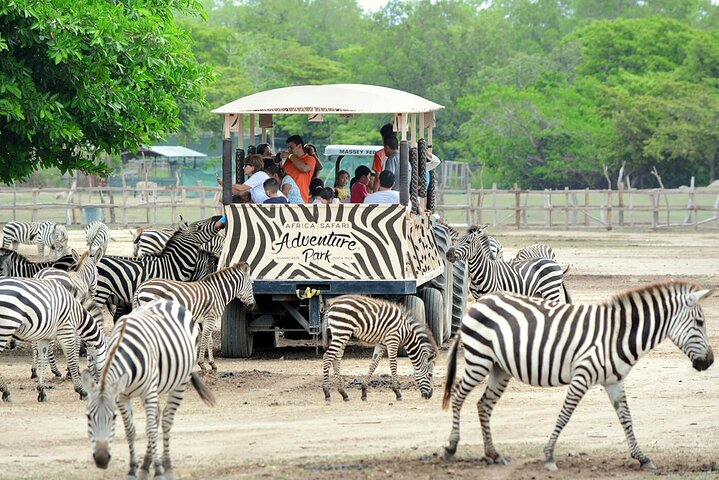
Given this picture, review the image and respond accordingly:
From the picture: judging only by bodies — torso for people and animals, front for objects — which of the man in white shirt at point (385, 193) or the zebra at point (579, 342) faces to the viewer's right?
the zebra

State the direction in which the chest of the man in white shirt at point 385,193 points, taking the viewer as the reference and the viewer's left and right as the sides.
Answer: facing away from the viewer

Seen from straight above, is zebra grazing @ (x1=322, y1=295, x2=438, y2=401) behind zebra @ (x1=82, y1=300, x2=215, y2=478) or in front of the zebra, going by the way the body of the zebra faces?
behind

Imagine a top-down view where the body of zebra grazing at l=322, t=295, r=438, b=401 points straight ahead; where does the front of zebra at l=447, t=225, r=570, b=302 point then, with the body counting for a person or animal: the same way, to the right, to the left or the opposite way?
the opposite way

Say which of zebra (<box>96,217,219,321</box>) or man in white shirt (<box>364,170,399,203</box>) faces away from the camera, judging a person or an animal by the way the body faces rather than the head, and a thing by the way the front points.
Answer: the man in white shirt

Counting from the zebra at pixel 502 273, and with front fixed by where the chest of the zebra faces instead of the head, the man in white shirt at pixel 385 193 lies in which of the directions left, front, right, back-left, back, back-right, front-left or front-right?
front-left

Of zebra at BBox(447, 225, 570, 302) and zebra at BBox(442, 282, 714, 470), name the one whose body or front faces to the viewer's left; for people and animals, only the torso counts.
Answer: zebra at BBox(447, 225, 570, 302)

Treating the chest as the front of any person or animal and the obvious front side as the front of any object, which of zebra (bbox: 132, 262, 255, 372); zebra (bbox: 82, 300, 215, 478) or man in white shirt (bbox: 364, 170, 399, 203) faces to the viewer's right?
zebra (bbox: 132, 262, 255, 372)

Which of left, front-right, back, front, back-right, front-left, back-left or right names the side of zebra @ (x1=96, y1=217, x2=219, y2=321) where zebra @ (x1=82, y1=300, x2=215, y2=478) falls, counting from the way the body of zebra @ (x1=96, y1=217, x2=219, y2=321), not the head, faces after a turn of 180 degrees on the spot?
left

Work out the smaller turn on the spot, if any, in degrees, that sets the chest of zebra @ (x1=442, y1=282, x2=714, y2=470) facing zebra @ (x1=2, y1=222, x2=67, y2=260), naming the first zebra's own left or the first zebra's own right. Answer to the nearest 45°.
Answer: approximately 135° to the first zebra's own left

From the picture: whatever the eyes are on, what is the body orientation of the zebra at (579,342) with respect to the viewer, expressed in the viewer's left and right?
facing to the right of the viewer

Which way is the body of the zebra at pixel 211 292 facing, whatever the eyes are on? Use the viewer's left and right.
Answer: facing to the right of the viewer

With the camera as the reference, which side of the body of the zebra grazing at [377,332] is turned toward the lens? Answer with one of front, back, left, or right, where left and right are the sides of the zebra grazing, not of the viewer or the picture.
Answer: right

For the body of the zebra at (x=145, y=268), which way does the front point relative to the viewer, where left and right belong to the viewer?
facing to the right of the viewer

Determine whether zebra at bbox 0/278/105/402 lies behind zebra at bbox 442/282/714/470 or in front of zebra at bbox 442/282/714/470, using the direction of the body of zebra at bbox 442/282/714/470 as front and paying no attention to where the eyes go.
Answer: behind

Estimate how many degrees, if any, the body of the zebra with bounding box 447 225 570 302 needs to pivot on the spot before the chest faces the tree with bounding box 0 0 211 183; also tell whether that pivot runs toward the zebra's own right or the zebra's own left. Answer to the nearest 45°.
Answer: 0° — it already faces it

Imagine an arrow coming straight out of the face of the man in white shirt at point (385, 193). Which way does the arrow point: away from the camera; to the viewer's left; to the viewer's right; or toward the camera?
away from the camera

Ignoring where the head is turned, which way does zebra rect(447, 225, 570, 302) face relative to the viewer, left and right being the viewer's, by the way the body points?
facing to the left of the viewer
